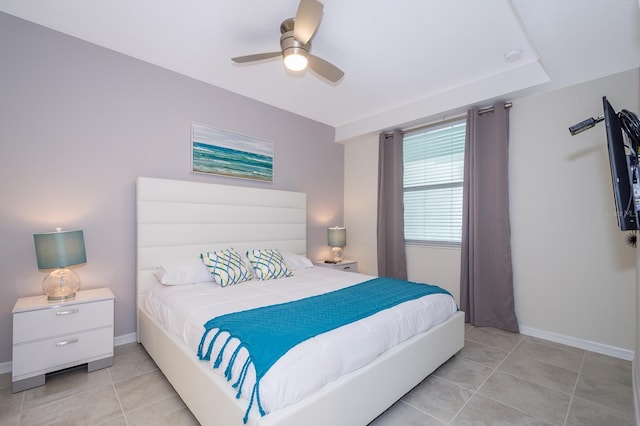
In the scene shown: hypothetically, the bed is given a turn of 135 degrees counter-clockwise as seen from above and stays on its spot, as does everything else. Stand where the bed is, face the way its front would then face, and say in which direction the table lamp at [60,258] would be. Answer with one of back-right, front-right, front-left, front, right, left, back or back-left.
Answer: left

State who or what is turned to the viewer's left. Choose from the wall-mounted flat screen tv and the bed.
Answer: the wall-mounted flat screen tv

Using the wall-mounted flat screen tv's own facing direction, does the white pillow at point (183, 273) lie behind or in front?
in front

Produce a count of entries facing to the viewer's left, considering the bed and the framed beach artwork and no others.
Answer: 0

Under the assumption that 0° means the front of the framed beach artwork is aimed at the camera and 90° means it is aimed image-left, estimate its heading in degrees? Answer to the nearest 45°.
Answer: approximately 315°

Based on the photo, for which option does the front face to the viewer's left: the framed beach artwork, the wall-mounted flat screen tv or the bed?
the wall-mounted flat screen tv

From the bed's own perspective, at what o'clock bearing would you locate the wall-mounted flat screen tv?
The wall-mounted flat screen tv is roughly at 11 o'clock from the bed.

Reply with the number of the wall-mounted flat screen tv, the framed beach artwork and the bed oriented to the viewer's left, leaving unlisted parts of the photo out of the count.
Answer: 1

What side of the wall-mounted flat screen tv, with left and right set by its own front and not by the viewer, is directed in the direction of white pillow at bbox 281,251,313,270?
front

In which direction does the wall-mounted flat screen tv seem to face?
to the viewer's left
